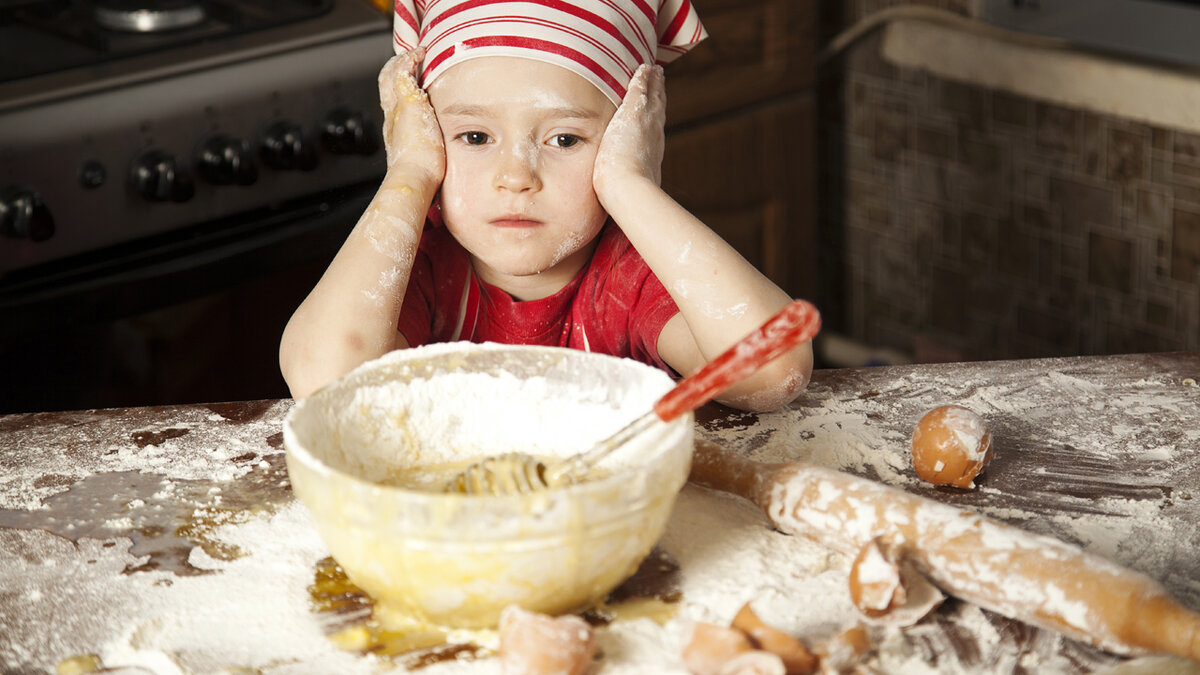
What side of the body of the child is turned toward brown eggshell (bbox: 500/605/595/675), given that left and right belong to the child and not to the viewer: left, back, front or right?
front

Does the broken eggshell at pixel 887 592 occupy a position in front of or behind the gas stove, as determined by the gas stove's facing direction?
in front

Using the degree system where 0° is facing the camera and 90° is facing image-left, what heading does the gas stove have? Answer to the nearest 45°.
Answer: approximately 315°

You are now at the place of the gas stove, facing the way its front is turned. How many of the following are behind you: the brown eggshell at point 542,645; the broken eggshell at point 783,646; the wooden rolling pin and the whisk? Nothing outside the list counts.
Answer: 0

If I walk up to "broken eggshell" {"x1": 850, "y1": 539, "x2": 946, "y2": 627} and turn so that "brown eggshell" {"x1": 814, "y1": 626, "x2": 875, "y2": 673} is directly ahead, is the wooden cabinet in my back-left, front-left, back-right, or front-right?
back-right

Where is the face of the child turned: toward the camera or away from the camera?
toward the camera

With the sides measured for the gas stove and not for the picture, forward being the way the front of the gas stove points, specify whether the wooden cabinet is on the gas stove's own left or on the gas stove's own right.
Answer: on the gas stove's own left

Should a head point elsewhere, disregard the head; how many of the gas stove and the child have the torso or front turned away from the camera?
0

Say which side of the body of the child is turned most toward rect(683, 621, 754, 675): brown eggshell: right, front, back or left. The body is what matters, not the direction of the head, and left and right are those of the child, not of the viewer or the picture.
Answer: front

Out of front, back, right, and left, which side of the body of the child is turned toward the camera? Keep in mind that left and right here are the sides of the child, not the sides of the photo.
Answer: front

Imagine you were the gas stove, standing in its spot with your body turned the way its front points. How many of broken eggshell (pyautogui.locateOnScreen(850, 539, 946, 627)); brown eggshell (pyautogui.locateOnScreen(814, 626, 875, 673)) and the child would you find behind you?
0
